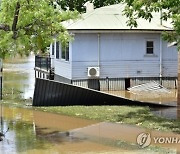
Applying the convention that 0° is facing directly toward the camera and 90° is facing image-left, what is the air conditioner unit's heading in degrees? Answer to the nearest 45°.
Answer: approximately 0°
